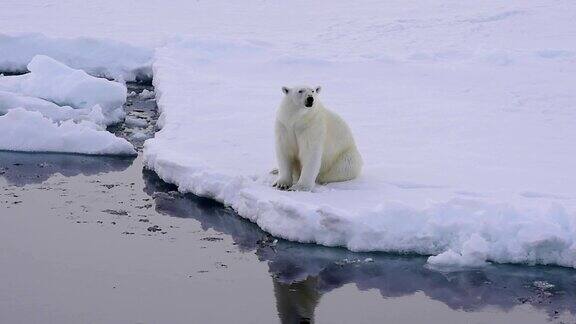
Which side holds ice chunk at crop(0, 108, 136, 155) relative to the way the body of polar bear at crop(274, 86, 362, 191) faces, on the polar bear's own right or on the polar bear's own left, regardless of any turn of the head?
on the polar bear's own right

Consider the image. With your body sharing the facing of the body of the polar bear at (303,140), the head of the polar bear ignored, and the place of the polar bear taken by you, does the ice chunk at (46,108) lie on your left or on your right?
on your right

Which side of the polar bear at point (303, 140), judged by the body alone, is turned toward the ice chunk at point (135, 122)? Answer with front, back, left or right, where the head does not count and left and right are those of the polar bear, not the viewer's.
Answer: right

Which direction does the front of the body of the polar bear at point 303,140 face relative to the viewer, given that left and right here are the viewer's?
facing the viewer and to the left of the viewer

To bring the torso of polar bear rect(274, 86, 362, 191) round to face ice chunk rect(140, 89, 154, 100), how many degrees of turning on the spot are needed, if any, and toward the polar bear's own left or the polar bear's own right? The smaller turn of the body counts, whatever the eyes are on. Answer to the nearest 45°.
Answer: approximately 90° to the polar bear's own right

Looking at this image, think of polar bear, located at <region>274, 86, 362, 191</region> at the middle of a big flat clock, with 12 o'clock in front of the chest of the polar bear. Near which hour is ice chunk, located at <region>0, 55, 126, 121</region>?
The ice chunk is roughly at 3 o'clock from the polar bear.

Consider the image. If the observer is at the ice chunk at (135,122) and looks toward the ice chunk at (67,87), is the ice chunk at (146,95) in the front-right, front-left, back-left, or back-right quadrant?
front-right

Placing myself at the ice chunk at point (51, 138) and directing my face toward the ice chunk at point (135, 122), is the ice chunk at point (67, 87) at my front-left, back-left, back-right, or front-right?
front-left
